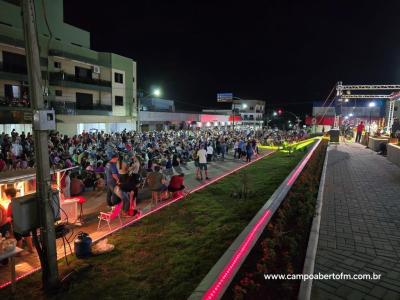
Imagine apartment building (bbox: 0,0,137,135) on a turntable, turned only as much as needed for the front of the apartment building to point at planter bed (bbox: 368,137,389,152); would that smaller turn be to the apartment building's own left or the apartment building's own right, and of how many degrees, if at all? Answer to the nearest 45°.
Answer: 0° — it already faces it

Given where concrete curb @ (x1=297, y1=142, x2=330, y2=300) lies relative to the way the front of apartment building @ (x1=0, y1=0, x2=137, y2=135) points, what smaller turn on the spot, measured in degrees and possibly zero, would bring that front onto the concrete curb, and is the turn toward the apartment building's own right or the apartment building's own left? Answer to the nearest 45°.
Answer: approximately 45° to the apartment building's own right

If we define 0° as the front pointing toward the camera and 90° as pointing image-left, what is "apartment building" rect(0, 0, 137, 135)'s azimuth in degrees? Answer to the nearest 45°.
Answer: approximately 315°

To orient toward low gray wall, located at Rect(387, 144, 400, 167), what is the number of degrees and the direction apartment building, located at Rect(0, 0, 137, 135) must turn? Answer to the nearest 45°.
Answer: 0° — it already faces it

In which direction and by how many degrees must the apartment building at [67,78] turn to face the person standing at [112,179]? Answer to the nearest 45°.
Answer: approximately 45° to its right

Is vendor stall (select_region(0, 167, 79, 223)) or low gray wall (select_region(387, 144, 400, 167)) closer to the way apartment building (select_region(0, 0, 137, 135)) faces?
the low gray wall

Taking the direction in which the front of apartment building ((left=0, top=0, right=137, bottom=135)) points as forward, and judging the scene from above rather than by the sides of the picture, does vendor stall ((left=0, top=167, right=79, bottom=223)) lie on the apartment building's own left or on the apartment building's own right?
on the apartment building's own right
